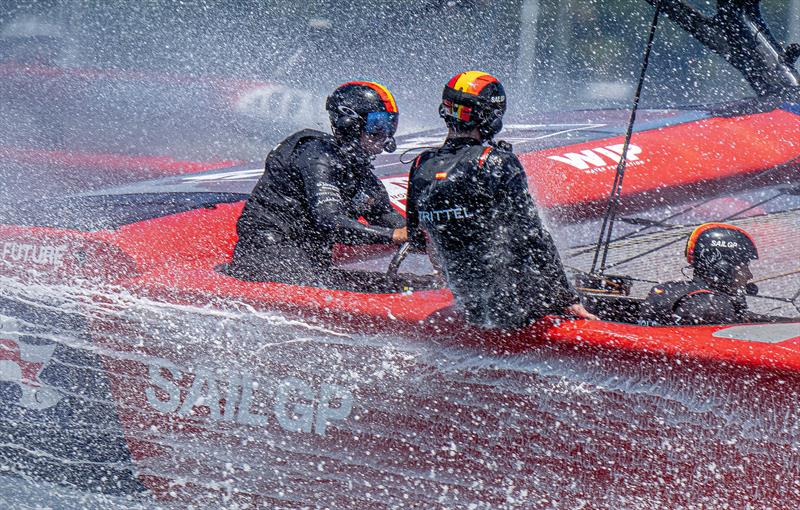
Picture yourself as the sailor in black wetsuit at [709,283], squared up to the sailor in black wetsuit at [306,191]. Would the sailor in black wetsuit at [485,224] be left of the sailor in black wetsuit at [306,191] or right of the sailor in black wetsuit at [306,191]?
left

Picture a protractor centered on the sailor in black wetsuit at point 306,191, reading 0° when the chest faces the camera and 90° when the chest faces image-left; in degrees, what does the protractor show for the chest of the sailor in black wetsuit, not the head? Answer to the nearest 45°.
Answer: approximately 270°

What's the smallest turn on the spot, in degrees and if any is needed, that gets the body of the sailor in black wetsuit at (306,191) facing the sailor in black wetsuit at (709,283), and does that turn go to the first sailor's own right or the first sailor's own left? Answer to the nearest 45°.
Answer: approximately 45° to the first sailor's own right
